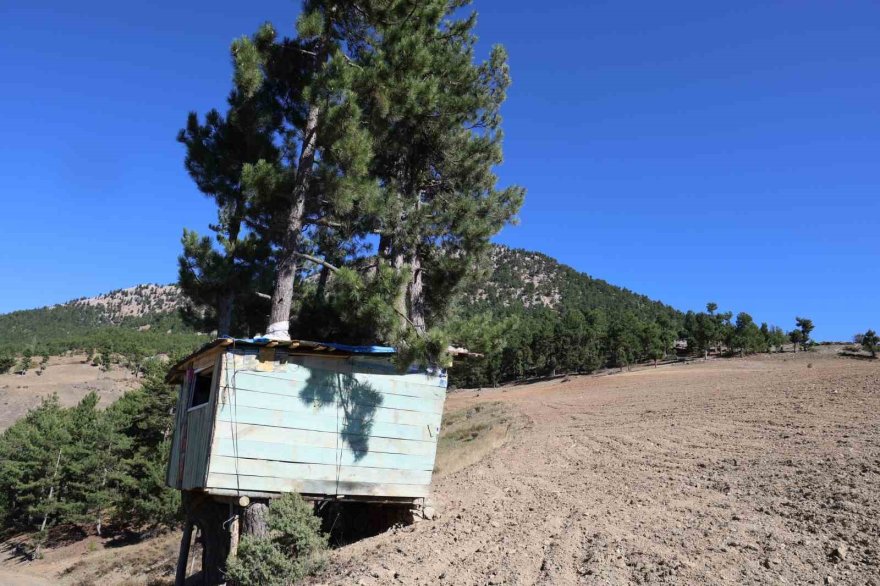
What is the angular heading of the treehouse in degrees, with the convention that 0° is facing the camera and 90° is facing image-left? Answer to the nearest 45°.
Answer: approximately 90°
